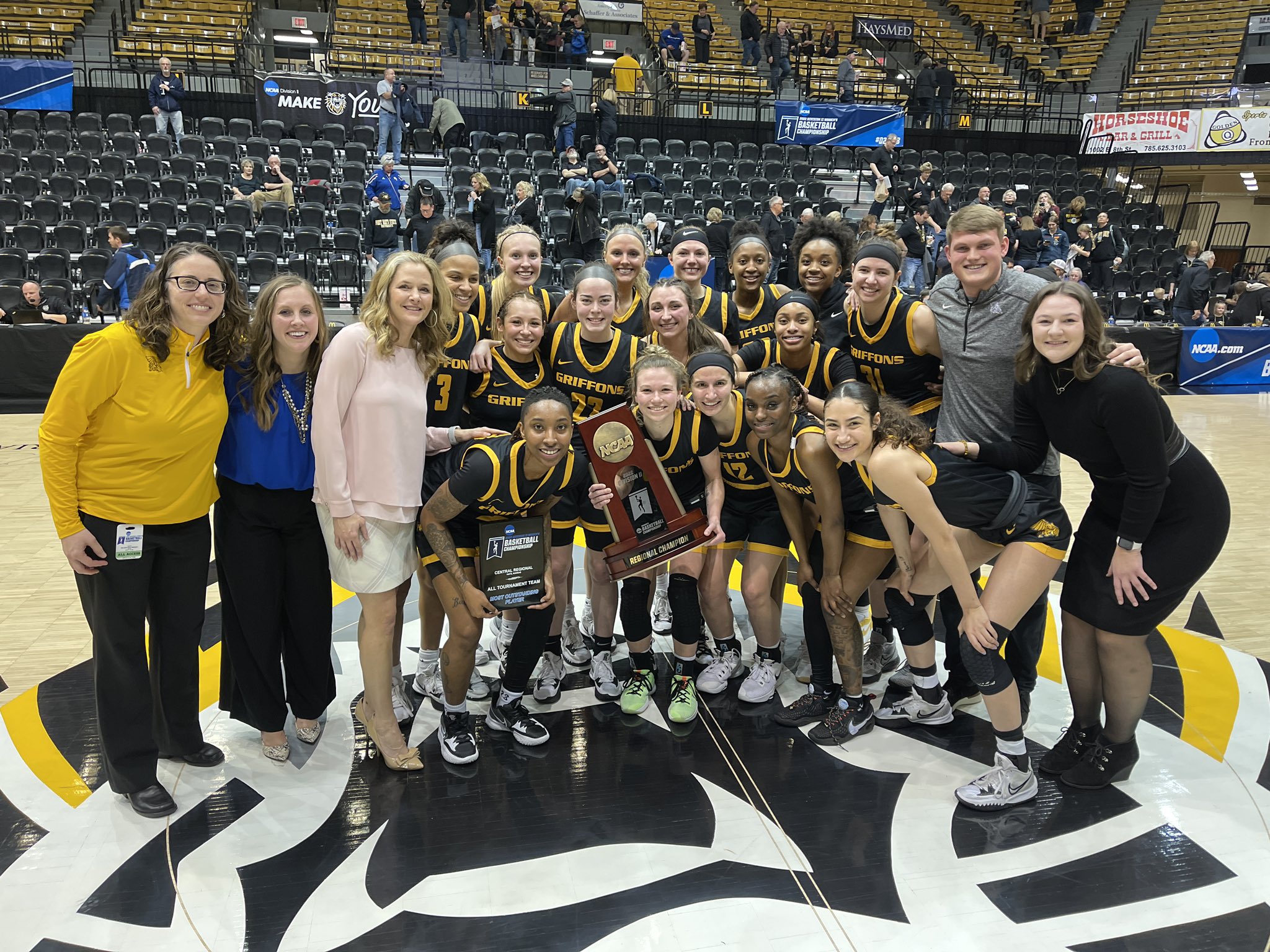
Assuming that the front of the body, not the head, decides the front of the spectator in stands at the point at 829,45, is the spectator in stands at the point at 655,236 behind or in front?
in front

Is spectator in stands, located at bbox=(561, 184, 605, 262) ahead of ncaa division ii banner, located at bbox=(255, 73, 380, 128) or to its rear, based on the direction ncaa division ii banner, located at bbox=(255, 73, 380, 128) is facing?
ahead

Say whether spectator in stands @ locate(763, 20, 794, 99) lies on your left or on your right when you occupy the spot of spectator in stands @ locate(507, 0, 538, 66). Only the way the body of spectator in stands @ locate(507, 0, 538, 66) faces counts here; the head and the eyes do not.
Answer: on your left

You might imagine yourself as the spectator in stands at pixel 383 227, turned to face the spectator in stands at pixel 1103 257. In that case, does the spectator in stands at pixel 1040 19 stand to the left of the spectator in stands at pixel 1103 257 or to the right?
left

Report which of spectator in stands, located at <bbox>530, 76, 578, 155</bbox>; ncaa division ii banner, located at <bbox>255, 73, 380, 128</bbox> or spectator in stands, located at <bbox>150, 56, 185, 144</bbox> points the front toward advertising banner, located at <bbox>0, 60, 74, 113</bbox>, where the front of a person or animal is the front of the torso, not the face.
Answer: spectator in stands, located at <bbox>530, 76, 578, 155</bbox>

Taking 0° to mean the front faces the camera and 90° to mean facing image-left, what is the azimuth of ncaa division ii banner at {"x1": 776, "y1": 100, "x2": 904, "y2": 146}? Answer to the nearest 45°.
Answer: approximately 0°

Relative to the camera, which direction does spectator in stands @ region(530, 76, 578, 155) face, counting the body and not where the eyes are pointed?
to the viewer's left

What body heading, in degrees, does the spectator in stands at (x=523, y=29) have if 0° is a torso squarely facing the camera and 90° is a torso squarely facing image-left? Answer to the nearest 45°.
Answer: approximately 0°

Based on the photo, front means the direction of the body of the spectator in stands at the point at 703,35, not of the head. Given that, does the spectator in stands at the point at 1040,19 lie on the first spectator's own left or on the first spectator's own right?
on the first spectator's own left
